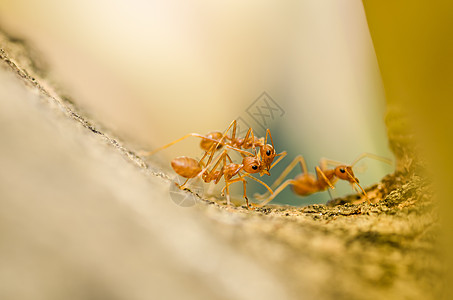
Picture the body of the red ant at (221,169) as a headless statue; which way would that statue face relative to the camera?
to the viewer's right

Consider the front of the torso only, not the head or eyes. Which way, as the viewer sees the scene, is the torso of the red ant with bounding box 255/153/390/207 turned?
to the viewer's right

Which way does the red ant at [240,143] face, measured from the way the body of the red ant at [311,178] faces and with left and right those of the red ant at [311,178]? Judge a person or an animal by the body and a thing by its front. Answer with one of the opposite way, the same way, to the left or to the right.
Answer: the same way

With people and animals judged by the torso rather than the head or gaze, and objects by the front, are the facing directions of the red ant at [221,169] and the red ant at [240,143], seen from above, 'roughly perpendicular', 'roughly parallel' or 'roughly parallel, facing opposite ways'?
roughly parallel

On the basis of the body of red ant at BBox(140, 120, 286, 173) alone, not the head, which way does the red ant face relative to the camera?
to the viewer's right
